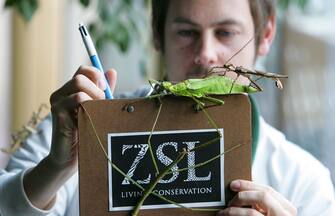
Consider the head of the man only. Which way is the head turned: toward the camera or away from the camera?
toward the camera

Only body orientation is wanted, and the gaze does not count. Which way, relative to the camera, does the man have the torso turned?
toward the camera
